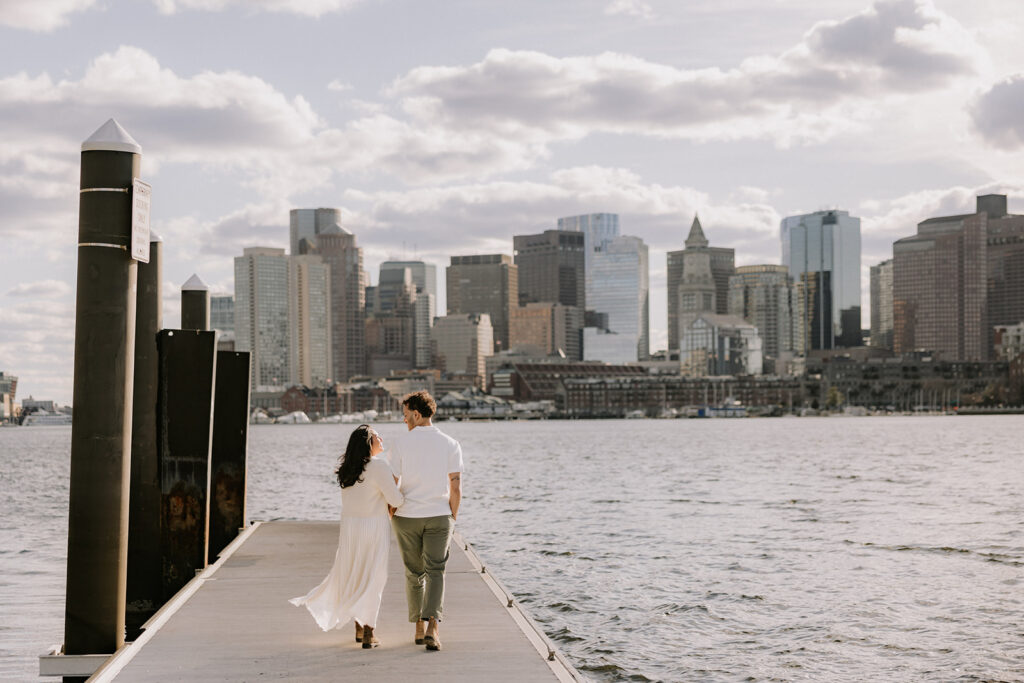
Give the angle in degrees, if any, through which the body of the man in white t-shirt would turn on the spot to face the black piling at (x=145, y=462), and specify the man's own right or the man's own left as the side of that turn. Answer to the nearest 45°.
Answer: approximately 45° to the man's own left

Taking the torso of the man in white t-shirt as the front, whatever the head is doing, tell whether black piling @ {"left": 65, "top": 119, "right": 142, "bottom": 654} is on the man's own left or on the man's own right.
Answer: on the man's own left

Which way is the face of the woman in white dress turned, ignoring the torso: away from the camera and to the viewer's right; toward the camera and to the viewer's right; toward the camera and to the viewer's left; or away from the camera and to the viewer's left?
away from the camera and to the viewer's right

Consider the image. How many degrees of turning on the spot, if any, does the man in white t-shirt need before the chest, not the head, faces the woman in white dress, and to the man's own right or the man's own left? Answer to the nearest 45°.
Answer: approximately 90° to the man's own left

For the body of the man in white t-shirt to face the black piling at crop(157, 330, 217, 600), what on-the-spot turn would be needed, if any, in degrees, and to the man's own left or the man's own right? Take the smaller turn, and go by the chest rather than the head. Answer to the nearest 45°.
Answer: approximately 45° to the man's own left

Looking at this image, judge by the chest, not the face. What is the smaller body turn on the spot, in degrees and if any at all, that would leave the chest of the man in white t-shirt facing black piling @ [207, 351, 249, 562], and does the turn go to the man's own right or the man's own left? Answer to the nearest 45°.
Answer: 0° — they already face it

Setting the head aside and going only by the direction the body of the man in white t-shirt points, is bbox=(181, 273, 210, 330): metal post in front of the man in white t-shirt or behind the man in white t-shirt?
in front

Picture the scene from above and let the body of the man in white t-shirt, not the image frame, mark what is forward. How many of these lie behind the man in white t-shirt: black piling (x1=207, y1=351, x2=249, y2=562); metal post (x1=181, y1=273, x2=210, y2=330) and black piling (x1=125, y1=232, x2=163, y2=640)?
0

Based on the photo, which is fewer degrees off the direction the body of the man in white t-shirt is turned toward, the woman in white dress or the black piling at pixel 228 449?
the black piling

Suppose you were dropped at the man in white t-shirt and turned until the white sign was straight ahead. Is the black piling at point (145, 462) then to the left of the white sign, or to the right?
right

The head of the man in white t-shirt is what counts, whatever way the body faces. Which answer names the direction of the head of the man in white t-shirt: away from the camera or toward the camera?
away from the camera

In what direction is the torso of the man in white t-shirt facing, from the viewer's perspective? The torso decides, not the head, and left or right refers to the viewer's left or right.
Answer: facing away from the viewer

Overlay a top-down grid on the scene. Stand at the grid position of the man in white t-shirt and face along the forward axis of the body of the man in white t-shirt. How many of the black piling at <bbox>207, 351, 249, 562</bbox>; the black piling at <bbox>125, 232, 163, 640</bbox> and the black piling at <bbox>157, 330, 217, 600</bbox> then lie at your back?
0

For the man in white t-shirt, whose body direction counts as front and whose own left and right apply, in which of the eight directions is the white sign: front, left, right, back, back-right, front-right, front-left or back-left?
left
